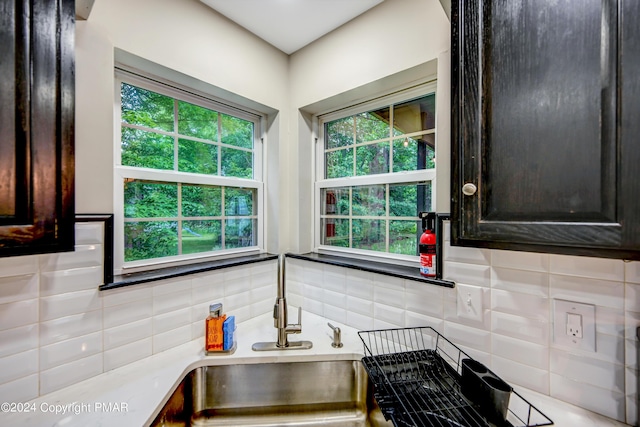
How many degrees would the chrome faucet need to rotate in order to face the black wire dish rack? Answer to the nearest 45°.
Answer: approximately 45° to its left

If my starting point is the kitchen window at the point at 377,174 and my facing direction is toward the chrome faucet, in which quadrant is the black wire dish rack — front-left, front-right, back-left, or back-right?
front-left

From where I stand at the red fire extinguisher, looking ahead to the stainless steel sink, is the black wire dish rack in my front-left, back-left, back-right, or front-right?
front-left

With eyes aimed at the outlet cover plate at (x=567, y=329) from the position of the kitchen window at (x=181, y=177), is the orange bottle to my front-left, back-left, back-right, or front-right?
front-right

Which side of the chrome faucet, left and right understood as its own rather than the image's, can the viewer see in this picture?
front

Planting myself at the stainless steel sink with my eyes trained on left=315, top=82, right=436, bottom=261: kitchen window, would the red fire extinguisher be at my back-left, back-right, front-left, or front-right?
front-right

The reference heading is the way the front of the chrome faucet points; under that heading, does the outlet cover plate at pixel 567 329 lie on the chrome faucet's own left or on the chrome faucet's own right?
on the chrome faucet's own left

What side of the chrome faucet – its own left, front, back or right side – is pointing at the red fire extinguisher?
left
